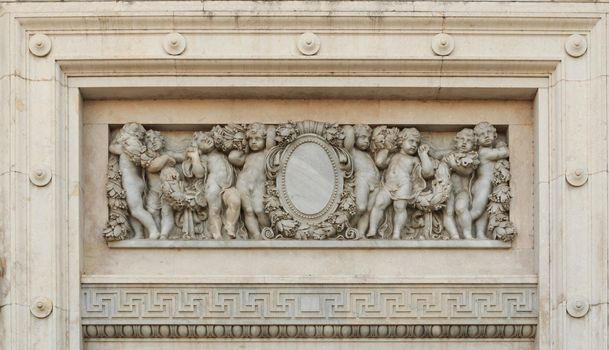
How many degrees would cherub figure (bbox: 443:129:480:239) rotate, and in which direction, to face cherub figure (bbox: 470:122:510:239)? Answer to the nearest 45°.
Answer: approximately 90° to its left

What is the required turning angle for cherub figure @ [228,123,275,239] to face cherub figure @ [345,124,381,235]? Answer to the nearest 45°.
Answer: approximately 90° to its left

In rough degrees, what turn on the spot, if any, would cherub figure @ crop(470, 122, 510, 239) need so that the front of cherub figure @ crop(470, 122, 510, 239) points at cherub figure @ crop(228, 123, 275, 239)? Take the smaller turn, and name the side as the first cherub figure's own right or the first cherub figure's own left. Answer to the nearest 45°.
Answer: approximately 135° to the first cherub figure's own right

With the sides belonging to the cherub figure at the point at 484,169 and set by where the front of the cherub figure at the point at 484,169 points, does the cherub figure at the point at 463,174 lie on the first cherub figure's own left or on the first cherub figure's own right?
on the first cherub figure's own right

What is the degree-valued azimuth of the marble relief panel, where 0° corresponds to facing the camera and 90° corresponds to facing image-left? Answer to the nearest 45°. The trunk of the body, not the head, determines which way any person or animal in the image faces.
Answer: approximately 0°

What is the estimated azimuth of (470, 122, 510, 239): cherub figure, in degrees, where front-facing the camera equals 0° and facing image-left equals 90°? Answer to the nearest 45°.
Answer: approximately 315°

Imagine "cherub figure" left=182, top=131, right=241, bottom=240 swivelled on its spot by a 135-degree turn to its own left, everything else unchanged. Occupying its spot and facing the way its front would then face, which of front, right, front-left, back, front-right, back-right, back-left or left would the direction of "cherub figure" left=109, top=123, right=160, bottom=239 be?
back-left

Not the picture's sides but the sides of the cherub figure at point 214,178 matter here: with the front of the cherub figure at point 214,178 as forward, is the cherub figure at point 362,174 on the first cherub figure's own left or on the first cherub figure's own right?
on the first cherub figure's own left
